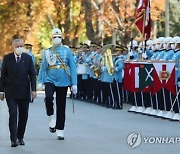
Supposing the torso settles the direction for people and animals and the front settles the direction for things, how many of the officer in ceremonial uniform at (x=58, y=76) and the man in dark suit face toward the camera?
2

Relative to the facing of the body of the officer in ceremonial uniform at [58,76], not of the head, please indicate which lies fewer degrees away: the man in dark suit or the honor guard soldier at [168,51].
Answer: the man in dark suit

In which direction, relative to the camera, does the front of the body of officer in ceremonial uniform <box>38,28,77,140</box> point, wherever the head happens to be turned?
toward the camera

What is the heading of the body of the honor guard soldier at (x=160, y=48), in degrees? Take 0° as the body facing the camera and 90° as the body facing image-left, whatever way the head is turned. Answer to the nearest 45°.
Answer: approximately 45°

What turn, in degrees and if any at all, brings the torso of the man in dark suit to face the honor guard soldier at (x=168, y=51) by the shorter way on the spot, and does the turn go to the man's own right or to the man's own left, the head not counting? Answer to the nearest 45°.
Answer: approximately 135° to the man's own left

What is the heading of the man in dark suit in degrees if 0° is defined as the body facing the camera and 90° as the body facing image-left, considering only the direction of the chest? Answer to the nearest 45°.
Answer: approximately 0°

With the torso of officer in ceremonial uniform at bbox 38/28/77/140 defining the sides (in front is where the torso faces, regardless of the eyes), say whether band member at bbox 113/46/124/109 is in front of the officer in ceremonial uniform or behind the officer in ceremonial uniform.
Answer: behind

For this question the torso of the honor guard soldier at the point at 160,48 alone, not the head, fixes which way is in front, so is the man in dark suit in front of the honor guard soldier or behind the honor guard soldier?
in front
